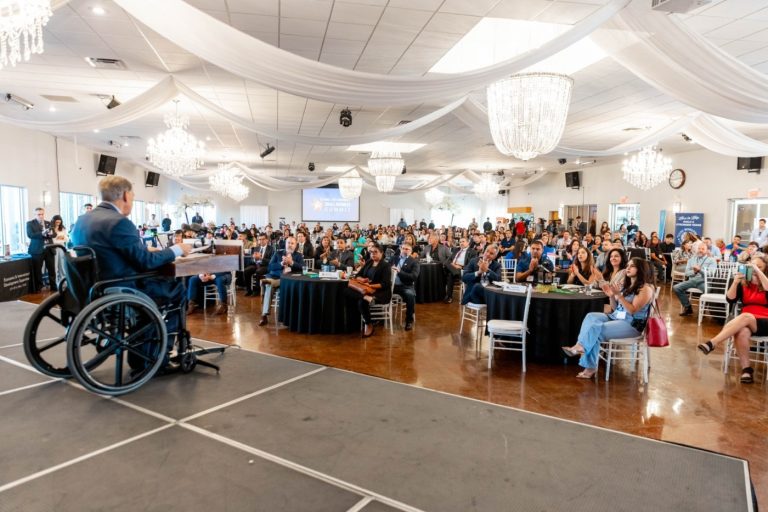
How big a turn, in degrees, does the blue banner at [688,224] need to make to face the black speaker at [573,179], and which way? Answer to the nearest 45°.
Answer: approximately 135° to its right

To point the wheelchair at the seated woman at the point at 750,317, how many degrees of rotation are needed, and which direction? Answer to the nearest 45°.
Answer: approximately 45° to its right

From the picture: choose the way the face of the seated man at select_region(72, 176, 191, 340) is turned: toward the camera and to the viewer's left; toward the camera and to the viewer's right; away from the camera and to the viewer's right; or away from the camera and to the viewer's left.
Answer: away from the camera and to the viewer's right

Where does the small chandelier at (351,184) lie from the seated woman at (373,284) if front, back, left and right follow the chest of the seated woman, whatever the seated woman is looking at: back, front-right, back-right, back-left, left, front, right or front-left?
back-right

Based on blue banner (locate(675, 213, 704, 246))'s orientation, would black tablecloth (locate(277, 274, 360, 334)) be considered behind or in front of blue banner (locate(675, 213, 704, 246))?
in front

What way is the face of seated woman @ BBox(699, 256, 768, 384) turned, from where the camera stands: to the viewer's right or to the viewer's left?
to the viewer's left

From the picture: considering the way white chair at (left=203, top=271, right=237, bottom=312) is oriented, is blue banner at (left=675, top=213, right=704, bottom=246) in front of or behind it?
behind

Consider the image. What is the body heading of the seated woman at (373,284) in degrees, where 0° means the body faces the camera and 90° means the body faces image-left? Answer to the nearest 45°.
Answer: approximately 45°

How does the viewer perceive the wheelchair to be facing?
facing away from the viewer and to the right of the viewer

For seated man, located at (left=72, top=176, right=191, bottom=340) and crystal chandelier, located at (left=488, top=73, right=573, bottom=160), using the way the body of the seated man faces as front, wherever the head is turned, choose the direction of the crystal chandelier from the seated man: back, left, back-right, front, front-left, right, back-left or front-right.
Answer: front-right

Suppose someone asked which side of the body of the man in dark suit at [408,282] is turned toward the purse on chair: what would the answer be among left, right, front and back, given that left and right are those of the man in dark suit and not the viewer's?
left

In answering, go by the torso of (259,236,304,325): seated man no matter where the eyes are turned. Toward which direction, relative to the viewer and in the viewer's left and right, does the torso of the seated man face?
facing the viewer and to the left of the viewer

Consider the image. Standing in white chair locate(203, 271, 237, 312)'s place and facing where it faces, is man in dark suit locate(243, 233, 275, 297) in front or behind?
behind

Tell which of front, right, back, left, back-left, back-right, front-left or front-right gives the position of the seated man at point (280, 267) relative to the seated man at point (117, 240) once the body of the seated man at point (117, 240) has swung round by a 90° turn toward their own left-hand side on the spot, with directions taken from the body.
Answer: right

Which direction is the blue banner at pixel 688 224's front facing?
toward the camera

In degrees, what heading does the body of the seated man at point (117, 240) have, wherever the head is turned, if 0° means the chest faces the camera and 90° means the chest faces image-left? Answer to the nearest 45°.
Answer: approximately 225°

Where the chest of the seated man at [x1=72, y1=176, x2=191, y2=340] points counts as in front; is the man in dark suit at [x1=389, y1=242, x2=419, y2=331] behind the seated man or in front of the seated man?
in front

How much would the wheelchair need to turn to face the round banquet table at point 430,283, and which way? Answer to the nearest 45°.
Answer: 0° — it already faces it

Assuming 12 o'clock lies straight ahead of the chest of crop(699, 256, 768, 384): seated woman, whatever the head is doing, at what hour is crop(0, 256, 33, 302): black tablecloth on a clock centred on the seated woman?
The black tablecloth is roughly at 1 o'clock from the seated woman.
